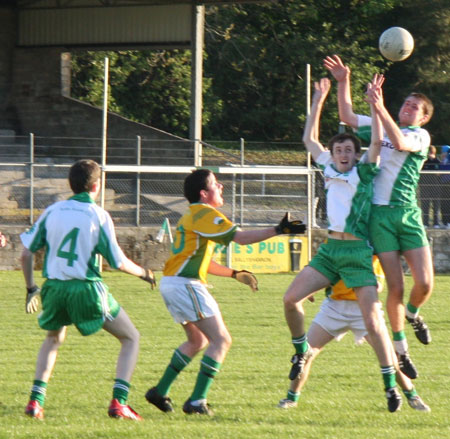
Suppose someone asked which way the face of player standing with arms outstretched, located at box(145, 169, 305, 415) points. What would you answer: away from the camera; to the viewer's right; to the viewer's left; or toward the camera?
to the viewer's right

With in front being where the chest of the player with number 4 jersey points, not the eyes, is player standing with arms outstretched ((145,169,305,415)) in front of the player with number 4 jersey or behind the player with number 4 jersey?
in front

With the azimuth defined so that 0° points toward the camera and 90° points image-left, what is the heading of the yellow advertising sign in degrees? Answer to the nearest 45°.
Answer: approximately 0°

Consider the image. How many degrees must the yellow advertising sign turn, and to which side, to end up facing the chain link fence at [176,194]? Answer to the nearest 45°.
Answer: approximately 135° to its right

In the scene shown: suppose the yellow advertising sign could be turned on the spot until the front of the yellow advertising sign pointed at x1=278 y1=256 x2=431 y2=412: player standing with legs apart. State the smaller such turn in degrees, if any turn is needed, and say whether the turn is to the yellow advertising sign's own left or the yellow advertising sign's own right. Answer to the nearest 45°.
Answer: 0° — it already faces them

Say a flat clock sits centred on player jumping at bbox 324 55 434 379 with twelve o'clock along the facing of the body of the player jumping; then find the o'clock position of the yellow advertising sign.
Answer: The yellow advertising sign is roughly at 4 o'clock from the player jumping.

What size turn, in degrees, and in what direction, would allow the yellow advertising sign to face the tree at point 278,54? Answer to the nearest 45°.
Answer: approximately 180°

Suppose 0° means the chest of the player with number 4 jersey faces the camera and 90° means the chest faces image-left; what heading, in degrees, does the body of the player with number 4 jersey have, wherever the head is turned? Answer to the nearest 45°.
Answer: approximately 225°

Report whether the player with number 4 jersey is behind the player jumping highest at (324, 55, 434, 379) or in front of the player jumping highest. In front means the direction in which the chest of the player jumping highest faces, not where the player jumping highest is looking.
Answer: in front

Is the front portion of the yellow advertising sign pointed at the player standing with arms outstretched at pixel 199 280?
yes

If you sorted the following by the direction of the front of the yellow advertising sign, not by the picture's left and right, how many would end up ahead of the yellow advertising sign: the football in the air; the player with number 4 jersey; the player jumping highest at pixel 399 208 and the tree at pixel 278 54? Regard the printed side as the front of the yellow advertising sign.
3

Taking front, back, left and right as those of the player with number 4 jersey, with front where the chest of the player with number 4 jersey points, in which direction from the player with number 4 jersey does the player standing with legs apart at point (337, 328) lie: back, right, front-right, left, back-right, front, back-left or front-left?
front-right
